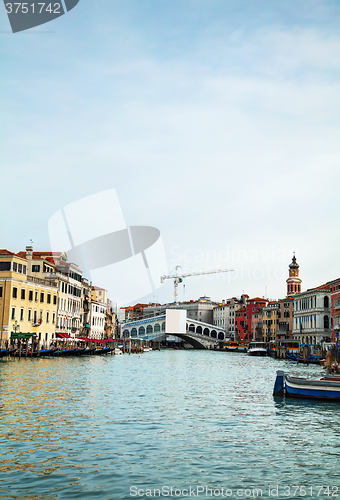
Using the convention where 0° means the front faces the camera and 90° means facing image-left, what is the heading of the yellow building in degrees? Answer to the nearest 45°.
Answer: approximately 315°

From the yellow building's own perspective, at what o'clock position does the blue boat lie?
The blue boat is roughly at 1 o'clock from the yellow building.

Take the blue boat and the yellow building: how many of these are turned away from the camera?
0

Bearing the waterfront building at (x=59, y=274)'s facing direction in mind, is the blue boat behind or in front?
in front

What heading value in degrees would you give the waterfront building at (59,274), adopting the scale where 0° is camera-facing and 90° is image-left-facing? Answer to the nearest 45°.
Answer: approximately 315°
